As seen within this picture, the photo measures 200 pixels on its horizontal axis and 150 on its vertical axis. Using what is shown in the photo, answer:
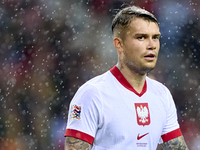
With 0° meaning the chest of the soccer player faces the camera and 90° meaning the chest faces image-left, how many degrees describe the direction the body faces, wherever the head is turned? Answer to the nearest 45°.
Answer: approximately 315°

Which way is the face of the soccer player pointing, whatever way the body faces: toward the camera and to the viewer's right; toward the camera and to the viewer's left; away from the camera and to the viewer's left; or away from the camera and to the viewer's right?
toward the camera and to the viewer's right
